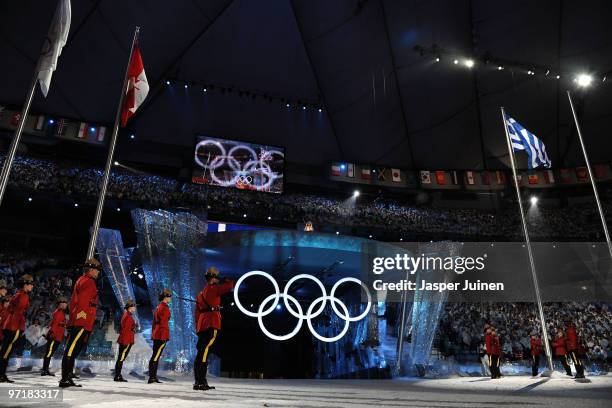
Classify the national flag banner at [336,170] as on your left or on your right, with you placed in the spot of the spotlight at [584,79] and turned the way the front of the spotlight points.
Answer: on your right

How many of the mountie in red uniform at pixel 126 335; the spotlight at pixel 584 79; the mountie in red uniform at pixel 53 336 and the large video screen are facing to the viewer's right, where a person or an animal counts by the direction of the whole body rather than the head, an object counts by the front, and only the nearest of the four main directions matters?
2

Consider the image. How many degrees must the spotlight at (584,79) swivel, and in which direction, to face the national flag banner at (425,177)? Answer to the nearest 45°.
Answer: approximately 135° to its right

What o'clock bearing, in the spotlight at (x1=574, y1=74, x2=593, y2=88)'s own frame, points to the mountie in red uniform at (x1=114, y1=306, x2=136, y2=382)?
The mountie in red uniform is roughly at 1 o'clock from the spotlight.

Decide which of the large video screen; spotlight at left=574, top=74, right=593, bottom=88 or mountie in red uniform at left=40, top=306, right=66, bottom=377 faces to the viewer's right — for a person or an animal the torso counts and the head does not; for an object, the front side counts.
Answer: the mountie in red uniform

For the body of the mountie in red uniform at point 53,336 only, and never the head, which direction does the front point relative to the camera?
to the viewer's right

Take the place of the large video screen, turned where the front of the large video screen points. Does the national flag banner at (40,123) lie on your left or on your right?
on your right

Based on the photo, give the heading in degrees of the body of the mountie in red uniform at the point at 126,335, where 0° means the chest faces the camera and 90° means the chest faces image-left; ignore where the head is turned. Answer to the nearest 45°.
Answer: approximately 270°

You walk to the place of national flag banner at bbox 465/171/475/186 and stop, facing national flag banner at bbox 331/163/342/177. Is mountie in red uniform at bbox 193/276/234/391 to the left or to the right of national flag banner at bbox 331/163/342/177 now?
left

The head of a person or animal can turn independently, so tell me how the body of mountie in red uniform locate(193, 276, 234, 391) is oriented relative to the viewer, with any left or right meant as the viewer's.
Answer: facing away from the viewer and to the right of the viewer

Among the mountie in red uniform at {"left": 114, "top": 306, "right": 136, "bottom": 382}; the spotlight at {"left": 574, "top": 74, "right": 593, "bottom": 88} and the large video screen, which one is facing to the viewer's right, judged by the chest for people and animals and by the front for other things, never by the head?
the mountie in red uniform

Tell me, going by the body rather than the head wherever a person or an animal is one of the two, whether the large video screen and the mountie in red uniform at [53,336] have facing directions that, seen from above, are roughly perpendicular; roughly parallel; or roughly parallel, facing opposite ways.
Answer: roughly perpendicular
